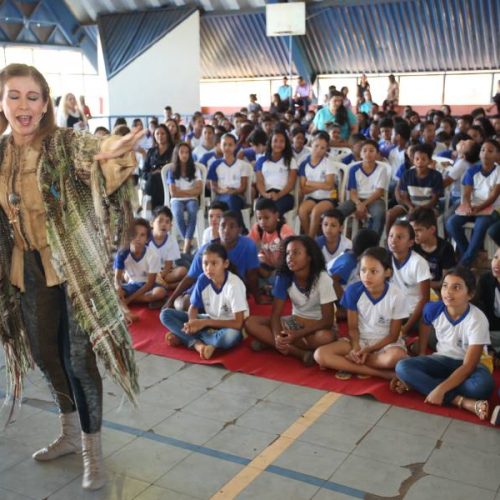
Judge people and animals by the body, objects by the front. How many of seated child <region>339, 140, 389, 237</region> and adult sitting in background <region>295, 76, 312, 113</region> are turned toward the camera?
2

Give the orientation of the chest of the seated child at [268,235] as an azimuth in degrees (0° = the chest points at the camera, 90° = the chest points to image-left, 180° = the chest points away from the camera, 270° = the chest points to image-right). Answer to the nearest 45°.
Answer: approximately 0°

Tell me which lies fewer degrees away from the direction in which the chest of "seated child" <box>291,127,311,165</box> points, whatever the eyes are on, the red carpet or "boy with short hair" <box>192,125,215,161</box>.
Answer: the red carpet

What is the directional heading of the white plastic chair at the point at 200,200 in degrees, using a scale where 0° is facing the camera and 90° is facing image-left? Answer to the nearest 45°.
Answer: approximately 0°

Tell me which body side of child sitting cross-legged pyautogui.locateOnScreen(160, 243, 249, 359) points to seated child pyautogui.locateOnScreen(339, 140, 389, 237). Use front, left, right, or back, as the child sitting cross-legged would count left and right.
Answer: back

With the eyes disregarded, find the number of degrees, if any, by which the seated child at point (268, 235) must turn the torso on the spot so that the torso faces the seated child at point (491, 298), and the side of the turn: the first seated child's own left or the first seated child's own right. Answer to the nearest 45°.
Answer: approximately 45° to the first seated child's own left

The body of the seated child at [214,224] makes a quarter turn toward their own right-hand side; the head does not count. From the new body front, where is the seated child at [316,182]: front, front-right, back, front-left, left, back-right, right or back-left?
right

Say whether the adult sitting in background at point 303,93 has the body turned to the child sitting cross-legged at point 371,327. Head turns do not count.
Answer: yes

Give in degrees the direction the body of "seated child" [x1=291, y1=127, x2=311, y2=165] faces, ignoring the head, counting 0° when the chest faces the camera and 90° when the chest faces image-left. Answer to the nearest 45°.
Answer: approximately 45°

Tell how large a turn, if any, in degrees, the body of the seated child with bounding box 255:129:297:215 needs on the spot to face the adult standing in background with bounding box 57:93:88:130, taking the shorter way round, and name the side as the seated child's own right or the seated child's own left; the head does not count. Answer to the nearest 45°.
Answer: approximately 135° to the seated child's own right

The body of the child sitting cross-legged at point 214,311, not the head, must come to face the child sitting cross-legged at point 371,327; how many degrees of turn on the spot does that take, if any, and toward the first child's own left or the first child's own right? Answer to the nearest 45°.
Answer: approximately 90° to the first child's own left

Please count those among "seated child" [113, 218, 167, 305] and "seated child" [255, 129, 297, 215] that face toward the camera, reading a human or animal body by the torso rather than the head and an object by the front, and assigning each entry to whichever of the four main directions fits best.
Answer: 2

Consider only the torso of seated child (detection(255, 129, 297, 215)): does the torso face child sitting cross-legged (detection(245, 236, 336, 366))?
yes

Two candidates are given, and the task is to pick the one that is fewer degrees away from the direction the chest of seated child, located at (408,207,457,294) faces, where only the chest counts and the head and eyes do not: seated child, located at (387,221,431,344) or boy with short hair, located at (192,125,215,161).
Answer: the seated child
